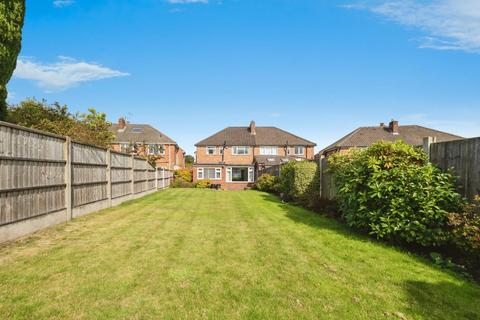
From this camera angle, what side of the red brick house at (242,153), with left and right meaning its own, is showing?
back

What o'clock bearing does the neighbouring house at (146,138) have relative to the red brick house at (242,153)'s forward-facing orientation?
The neighbouring house is roughly at 9 o'clock from the red brick house.

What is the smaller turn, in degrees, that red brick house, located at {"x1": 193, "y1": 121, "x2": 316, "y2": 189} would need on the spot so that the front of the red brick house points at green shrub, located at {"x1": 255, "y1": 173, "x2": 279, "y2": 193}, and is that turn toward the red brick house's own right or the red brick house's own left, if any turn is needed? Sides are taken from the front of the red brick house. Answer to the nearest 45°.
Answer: approximately 180°

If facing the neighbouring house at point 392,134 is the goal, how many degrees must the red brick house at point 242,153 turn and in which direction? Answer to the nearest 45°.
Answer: approximately 90° to its right

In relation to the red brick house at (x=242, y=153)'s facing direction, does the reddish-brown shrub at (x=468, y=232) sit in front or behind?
behind

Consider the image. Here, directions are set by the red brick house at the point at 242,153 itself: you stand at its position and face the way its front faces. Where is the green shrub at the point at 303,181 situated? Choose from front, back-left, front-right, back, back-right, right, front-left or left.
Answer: back

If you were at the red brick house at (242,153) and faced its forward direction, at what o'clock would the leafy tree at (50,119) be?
The leafy tree is roughly at 7 o'clock from the red brick house.
